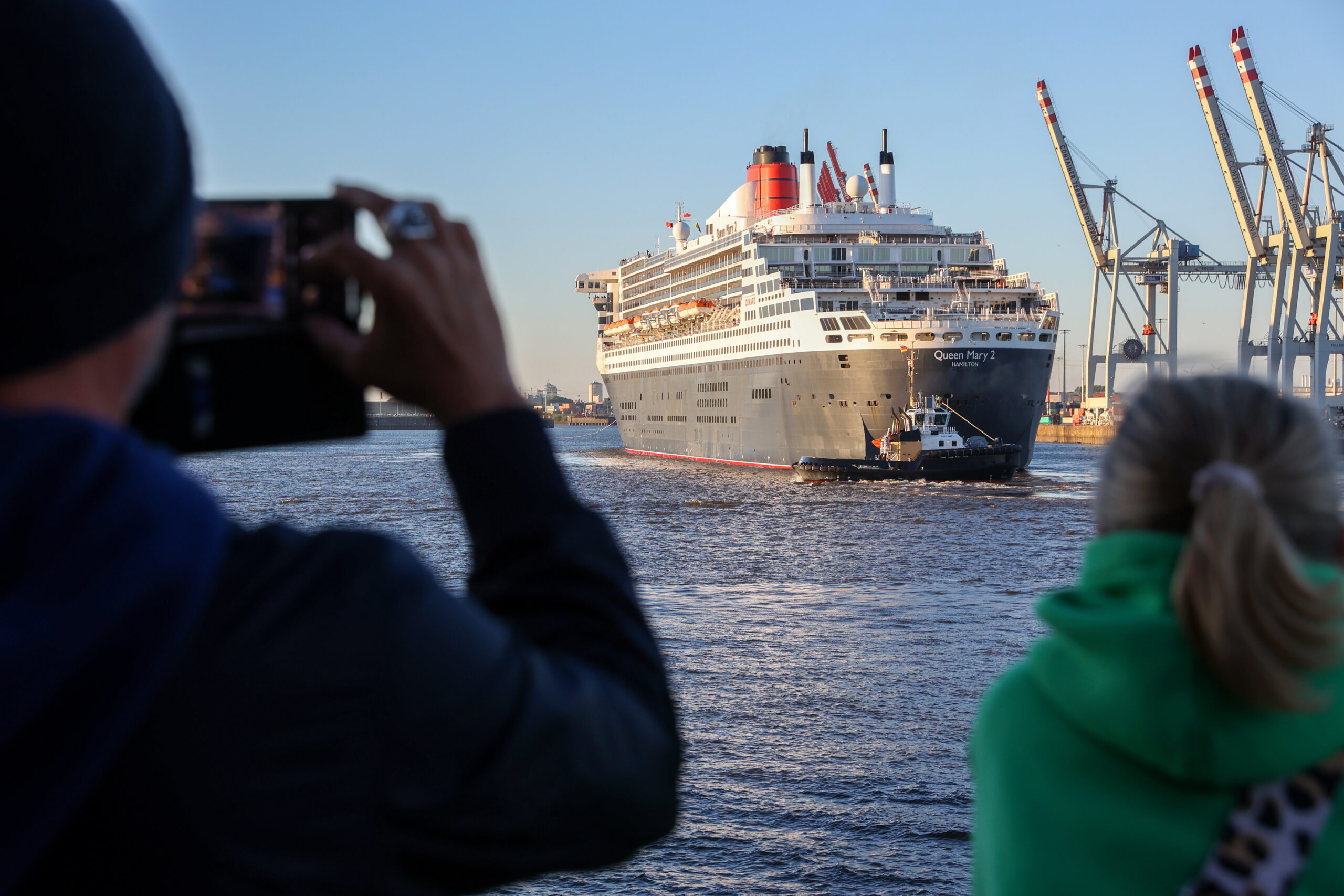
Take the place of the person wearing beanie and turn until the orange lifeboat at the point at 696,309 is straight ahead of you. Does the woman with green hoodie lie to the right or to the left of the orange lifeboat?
right

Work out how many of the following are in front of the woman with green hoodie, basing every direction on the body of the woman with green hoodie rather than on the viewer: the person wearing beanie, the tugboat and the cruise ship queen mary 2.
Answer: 2

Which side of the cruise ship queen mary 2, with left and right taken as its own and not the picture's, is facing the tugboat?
back

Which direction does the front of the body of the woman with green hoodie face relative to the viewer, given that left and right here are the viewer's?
facing away from the viewer

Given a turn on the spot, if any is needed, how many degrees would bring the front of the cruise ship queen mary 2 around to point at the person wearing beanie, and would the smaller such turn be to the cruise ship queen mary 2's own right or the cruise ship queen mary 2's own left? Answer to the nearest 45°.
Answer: approximately 135° to the cruise ship queen mary 2's own left

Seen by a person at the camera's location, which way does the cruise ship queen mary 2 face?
facing away from the viewer and to the left of the viewer

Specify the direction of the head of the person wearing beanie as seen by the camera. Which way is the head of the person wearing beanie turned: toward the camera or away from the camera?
away from the camera

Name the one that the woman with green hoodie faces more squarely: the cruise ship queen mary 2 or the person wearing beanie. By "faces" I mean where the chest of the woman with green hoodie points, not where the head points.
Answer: the cruise ship queen mary 2

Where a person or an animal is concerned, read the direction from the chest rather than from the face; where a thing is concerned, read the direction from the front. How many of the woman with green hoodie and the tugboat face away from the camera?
1
